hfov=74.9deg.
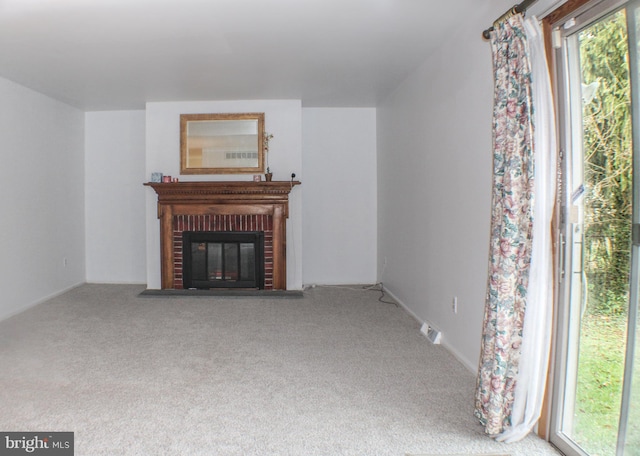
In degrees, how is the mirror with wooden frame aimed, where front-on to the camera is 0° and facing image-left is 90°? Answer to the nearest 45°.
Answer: approximately 0°

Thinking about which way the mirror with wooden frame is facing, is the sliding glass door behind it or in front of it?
in front

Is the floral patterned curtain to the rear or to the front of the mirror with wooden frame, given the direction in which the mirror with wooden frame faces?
to the front
